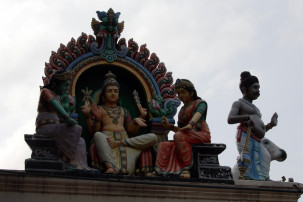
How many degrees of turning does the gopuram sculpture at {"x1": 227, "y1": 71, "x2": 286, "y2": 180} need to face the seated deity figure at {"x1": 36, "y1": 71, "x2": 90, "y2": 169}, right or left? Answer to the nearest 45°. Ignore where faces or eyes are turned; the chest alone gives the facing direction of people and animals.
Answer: approximately 90° to its right

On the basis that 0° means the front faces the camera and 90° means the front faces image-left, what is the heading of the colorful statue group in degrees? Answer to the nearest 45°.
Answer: approximately 0°

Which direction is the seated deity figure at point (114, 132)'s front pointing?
toward the camera

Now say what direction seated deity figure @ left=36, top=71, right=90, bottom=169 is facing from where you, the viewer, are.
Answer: facing to the right of the viewer

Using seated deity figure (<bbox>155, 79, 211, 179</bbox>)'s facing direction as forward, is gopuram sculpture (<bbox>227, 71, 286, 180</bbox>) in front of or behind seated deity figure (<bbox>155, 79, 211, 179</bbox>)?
behind

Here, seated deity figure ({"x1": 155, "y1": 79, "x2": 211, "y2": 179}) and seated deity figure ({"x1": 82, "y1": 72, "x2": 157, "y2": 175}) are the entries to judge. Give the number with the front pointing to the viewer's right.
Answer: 0

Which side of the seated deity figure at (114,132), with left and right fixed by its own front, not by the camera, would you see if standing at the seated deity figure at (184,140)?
left
